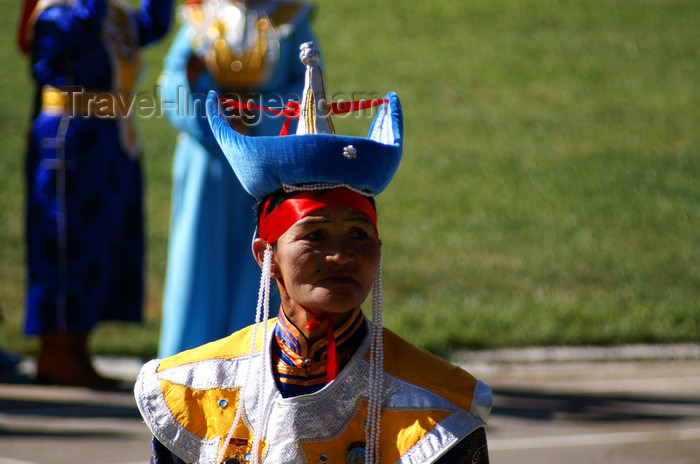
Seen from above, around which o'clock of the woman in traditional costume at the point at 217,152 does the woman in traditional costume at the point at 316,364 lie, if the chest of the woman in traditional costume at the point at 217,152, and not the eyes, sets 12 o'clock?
the woman in traditional costume at the point at 316,364 is roughly at 12 o'clock from the woman in traditional costume at the point at 217,152.

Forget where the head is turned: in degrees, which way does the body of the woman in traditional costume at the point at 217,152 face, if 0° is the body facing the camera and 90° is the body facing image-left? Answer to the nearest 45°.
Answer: approximately 0°

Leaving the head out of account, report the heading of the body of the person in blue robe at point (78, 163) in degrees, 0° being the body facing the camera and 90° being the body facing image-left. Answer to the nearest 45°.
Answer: approximately 315°

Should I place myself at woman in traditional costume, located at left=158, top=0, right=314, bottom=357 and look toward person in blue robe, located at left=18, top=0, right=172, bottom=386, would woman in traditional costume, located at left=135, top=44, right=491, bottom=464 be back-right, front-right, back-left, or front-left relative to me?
back-left

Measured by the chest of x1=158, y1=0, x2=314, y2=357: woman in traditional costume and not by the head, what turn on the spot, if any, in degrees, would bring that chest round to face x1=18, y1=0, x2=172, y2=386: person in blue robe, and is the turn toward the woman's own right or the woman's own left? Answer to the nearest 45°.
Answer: approximately 135° to the woman's own right

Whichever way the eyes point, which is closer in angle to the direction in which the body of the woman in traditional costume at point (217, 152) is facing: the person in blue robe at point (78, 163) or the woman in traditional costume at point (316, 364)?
the woman in traditional costume
